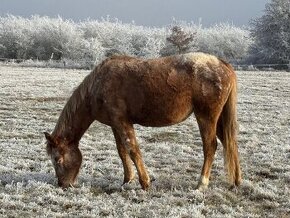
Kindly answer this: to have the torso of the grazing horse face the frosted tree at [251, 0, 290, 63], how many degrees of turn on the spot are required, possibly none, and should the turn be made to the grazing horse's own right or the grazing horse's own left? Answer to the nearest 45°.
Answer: approximately 90° to the grazing horse's own right

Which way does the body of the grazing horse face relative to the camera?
to the viewer's left
